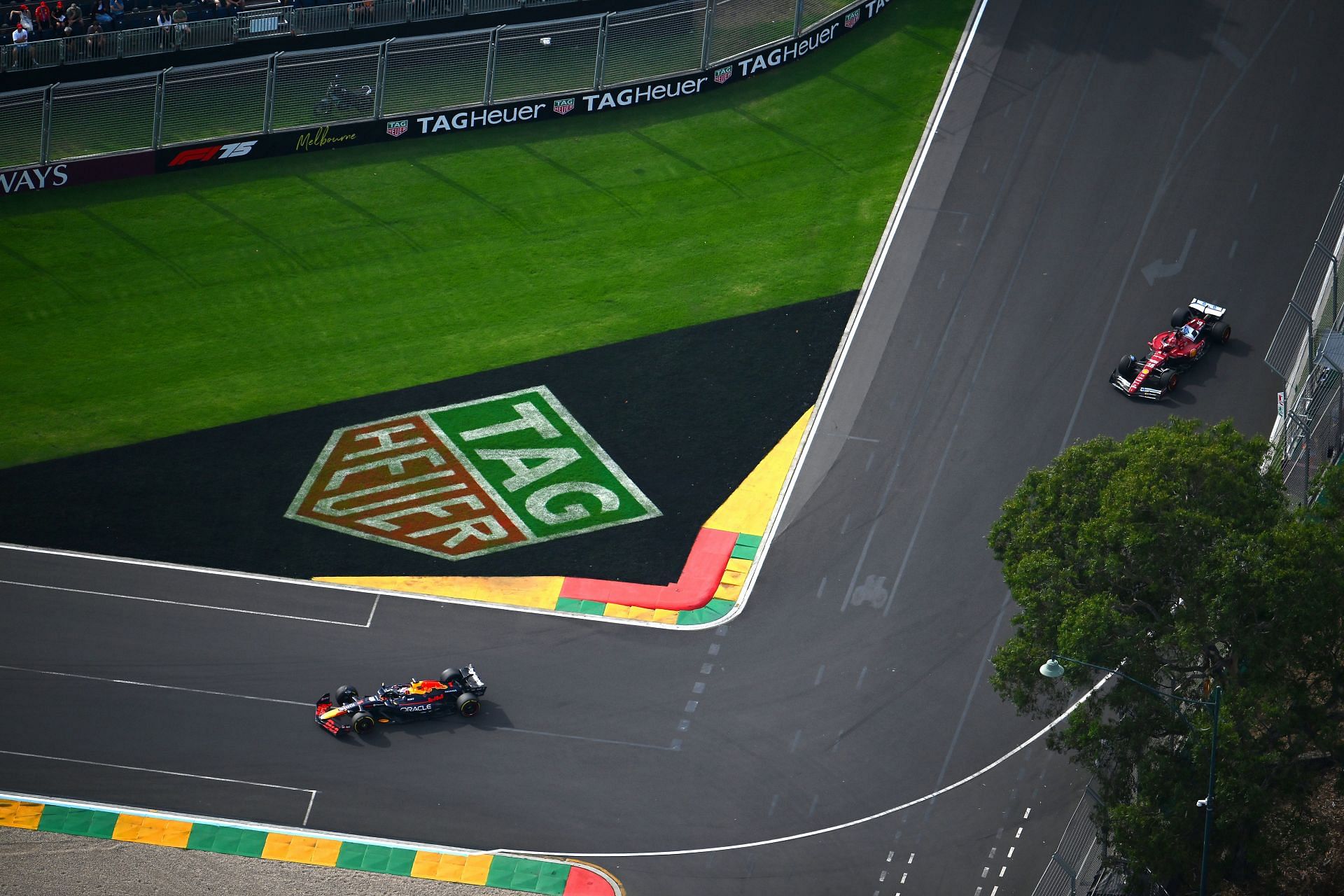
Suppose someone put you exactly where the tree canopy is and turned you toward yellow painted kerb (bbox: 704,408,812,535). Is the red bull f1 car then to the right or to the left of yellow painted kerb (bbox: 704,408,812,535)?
left

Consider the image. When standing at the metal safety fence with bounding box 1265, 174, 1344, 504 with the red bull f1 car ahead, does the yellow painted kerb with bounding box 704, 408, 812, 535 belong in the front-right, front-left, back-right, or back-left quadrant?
front-right

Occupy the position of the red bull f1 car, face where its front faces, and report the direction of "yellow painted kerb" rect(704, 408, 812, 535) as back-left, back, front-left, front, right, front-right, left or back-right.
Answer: back-right

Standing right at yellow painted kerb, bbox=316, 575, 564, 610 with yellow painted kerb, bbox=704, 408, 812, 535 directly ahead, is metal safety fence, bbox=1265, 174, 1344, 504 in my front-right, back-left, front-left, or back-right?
front-right

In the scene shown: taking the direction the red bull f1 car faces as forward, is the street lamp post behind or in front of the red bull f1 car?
behind

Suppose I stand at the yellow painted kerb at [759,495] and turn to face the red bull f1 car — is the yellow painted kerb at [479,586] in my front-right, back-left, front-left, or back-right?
front-right

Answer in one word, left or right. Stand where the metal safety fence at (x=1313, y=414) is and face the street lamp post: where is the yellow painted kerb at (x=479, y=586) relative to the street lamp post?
right

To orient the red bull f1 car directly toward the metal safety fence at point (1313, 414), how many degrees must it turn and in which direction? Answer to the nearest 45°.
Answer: approximately 180°

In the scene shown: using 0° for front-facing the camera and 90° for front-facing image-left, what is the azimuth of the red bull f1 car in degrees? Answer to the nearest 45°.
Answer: approximately 90°

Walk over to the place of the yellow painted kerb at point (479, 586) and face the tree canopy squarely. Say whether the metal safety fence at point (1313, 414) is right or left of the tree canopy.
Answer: left

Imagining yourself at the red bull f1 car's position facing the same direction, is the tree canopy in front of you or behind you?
behind

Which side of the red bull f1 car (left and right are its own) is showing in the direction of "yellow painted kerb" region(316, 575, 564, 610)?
right
